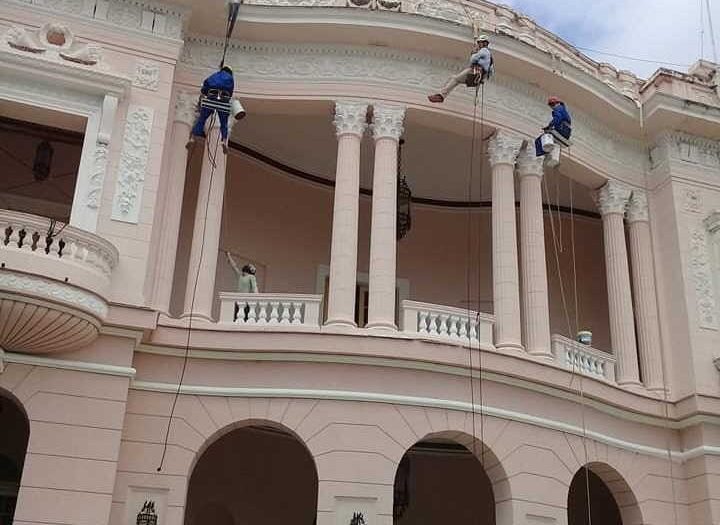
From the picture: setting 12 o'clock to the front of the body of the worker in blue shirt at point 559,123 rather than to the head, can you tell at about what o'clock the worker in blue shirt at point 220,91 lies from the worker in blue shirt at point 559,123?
the worker in blue shirt at point 220,91 is roughly at 11 o'clock from the worker in blue shirt at point 559,123.

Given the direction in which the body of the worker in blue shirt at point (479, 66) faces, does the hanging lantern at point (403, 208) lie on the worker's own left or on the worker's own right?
on the worker's own right

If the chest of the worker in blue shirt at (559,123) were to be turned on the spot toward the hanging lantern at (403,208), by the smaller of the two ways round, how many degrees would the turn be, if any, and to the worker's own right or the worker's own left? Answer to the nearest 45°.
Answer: approximately 45° to the worker's own right

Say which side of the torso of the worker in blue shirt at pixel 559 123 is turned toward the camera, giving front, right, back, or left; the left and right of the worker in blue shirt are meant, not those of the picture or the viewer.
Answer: left

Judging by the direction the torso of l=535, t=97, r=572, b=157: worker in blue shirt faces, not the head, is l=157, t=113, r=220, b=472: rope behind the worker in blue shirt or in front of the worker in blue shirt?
in front

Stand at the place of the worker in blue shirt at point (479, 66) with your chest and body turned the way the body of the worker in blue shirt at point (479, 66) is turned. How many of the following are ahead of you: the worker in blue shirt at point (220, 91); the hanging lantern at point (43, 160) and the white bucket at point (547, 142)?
2

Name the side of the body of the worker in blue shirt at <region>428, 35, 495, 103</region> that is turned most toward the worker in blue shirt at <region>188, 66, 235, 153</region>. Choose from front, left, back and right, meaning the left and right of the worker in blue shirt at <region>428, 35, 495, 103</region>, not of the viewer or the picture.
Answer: front

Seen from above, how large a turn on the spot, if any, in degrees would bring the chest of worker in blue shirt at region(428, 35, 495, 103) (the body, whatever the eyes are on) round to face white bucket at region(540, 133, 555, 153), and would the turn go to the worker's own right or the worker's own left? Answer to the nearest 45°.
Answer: approximately 135° to the worker's own right

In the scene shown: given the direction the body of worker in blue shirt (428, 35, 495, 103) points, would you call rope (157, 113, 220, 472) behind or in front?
in front

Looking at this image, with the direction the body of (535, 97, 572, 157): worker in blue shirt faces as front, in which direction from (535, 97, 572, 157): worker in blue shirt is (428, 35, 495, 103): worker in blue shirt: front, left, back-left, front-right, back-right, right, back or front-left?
front-left

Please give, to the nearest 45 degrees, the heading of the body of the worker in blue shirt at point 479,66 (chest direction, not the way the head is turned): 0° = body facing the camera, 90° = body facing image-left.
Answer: approximately 90°
